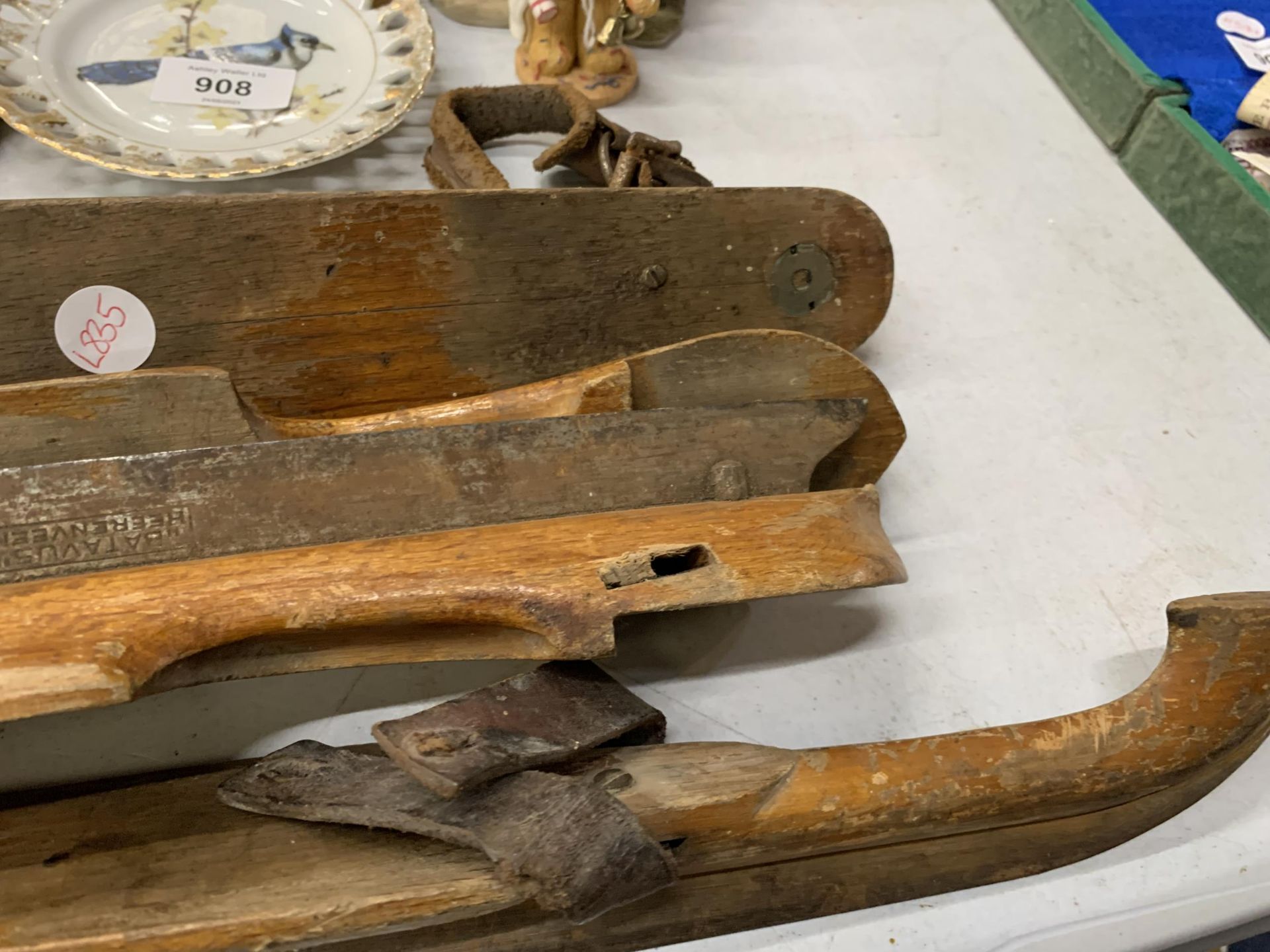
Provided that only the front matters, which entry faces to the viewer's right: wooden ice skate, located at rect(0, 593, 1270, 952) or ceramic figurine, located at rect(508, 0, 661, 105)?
the wooden ice skate

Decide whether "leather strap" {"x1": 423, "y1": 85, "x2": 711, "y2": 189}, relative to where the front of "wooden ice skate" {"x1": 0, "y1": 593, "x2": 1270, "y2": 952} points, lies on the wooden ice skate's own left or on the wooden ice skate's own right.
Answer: on the wooden ice skate's own left

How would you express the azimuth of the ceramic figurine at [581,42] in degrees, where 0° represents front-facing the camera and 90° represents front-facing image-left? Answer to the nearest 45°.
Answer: approximately 0°

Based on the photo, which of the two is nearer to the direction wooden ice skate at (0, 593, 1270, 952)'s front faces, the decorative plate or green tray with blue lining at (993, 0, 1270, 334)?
the green tray with blue lining

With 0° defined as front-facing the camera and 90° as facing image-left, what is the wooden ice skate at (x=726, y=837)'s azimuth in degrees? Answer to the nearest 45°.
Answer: approximately 270°

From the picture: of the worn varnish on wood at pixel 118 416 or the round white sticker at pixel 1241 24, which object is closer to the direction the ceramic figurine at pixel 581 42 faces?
the worn varnish on wood

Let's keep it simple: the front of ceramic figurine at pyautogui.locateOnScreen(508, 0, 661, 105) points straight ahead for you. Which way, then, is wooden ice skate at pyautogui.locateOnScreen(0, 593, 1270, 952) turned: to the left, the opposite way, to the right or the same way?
to the left

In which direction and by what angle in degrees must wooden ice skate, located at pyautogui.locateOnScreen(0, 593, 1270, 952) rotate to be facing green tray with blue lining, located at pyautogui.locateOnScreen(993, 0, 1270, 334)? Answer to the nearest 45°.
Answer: approximately 90° to its left

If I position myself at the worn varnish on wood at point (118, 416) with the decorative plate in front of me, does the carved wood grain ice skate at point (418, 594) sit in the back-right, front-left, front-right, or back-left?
back-right
